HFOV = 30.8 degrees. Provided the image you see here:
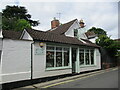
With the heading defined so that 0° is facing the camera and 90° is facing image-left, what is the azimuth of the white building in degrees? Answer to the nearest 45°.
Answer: approximately 315°

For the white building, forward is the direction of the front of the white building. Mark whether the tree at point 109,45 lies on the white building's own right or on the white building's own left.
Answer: on the white building's own left
